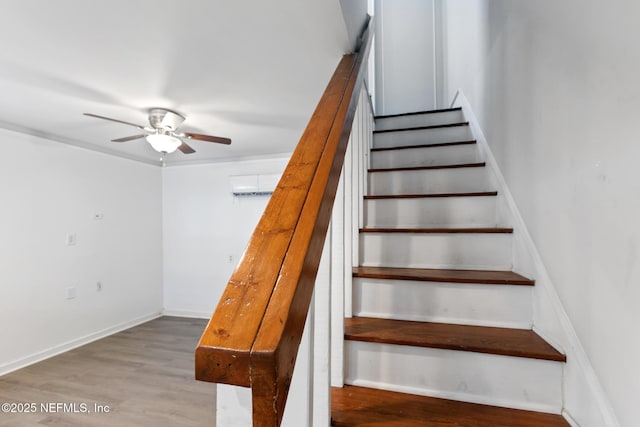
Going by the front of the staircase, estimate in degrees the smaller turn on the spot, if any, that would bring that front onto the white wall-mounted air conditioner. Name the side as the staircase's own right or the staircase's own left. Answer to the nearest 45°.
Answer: approximately 135° to the staircase's own right

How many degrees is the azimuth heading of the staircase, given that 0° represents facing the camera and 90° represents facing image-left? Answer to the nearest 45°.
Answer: approximately 0°

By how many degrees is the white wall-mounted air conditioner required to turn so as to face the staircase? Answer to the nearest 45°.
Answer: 0° — it already faces it

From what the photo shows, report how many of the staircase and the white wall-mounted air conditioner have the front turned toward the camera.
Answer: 2
